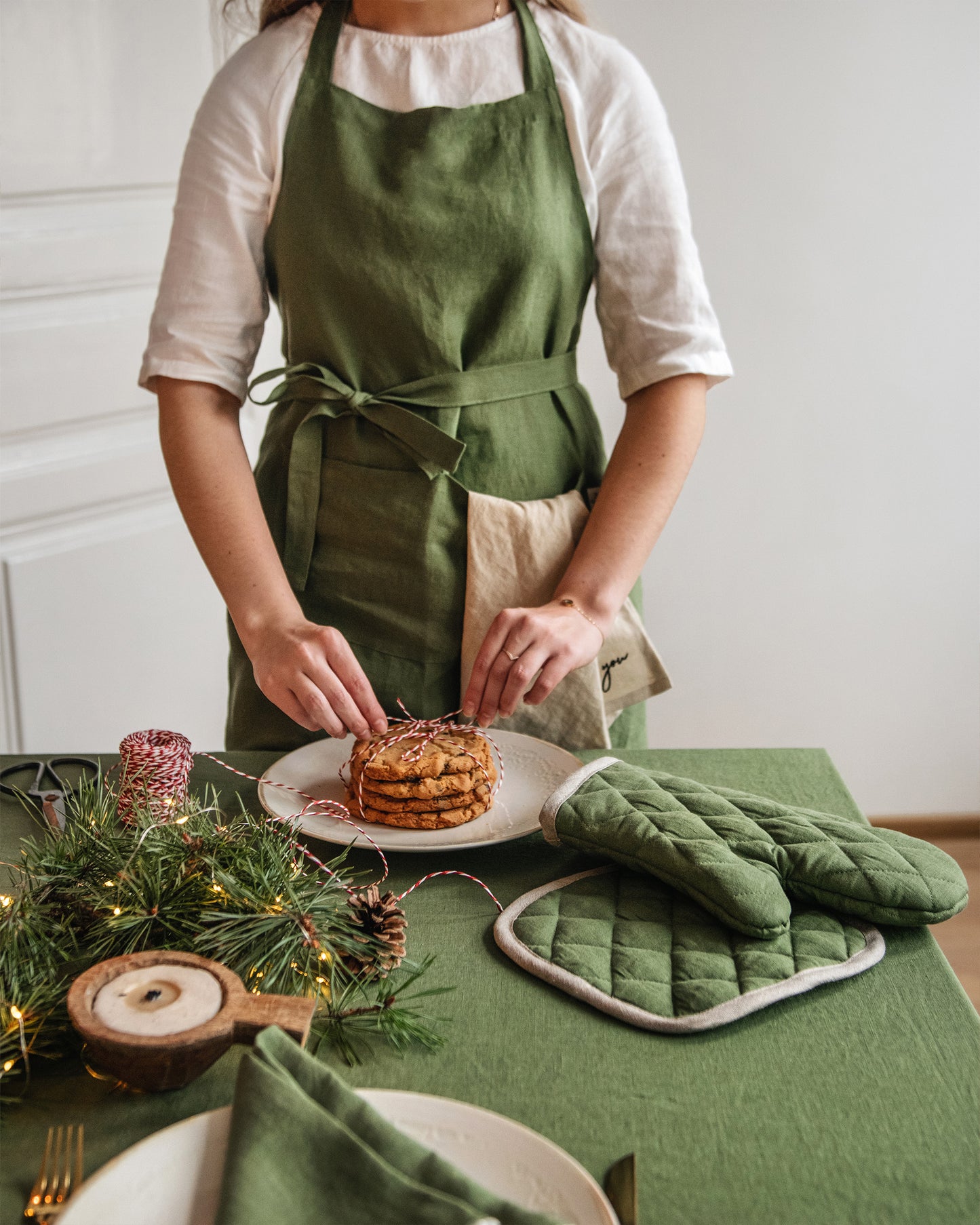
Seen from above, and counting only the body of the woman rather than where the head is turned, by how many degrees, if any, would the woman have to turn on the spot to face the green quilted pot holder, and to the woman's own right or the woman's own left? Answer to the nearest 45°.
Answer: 0° — they already face it

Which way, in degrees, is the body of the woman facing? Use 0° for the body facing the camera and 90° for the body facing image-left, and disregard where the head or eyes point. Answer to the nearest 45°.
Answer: approximately 0°

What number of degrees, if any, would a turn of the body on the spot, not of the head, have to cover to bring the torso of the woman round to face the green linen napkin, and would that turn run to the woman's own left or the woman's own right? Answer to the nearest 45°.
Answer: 0° — they already face it

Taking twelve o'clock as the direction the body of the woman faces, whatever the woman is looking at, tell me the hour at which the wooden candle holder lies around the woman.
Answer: The wooden candle holder is roughly at 12 o'clock from the woman.

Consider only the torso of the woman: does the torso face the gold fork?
yes

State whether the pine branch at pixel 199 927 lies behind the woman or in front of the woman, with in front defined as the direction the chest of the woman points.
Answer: in front

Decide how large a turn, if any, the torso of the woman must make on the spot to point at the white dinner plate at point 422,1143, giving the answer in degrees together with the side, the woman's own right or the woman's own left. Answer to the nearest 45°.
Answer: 0° — they already face it

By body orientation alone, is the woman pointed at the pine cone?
yes

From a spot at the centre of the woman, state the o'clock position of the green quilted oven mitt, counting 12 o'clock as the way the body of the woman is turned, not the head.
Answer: The green quilted oven mitt is roughly at 11 o'clock from the woman.
